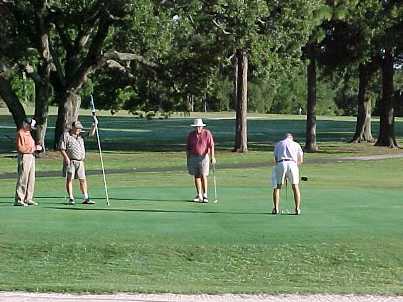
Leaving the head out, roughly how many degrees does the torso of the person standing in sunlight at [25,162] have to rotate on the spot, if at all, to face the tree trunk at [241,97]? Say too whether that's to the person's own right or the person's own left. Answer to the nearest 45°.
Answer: approximately 45° to the person's own left

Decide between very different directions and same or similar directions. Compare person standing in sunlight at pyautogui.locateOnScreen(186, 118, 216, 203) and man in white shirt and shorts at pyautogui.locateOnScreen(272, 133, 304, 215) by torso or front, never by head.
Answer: very different directions

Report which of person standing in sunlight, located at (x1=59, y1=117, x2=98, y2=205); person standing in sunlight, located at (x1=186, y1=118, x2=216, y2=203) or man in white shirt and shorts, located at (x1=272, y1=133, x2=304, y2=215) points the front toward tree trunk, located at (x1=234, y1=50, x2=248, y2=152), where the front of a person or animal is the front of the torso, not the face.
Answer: the man in white shirt and shorts

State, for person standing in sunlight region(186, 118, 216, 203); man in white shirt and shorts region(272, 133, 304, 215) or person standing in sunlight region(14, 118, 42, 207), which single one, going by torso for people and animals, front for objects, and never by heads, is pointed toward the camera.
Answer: person standing in sunlight region(186, 118, 216, 203)

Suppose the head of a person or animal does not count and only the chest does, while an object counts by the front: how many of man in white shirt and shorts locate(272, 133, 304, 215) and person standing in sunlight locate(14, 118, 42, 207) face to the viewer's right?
1

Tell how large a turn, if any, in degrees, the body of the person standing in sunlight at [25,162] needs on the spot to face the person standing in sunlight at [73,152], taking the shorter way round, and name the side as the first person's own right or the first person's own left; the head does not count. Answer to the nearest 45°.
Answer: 0° — they already face them

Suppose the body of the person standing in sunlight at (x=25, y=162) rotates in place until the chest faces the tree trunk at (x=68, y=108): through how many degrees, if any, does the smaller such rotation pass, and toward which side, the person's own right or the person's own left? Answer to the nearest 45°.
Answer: approximately 90° to the person's own left

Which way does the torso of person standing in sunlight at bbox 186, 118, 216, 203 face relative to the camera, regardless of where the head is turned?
toward the camera

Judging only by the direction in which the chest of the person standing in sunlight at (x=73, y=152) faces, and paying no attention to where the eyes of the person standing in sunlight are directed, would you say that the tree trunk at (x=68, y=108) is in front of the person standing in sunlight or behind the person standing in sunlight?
behind

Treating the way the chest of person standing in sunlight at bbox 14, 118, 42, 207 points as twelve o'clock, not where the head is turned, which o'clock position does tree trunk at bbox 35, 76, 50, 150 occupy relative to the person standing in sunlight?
The tree trunk is roughly at 9 o'clock from the person standing in sunlight.

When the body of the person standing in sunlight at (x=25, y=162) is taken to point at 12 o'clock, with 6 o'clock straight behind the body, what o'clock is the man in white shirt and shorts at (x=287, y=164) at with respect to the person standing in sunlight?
The man in white shirt and shorts is roughly at 1 o'clock from the person standing in sunlight.

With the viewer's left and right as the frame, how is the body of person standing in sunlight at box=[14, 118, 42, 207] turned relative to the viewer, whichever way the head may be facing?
facing to the right of the viewer

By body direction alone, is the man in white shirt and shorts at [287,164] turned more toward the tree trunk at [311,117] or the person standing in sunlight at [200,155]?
the tree trunk

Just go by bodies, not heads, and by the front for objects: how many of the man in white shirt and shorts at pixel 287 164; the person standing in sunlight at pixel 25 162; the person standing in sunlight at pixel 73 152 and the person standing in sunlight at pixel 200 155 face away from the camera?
1
